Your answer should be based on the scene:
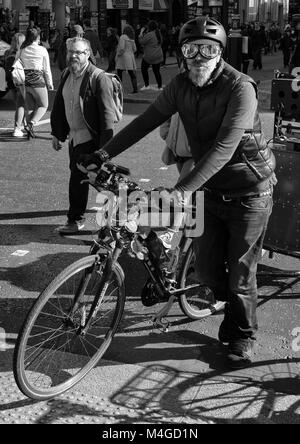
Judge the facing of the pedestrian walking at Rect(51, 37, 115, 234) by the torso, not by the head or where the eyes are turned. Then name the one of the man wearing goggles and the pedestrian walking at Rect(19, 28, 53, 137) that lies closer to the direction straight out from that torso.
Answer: the man wearing goggles

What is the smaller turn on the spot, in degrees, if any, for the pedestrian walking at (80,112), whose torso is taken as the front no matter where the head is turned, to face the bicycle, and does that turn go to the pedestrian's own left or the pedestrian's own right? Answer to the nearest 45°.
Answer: approximately 45° to the pedestrian's own left

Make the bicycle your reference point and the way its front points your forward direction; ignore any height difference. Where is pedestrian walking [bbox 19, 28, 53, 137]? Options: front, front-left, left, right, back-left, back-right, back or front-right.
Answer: back-right

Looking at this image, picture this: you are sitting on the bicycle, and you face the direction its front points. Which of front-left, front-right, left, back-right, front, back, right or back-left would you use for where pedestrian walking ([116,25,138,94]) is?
back-right

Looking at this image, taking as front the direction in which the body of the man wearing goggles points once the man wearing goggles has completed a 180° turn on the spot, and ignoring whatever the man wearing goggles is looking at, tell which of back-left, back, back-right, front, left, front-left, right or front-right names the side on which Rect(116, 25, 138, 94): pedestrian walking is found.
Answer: front-left

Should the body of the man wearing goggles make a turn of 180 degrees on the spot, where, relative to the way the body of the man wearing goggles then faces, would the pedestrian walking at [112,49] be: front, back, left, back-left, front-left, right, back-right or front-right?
front-left

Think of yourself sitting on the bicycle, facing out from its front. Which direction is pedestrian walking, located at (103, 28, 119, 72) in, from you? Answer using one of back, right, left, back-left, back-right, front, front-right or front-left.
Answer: back-right

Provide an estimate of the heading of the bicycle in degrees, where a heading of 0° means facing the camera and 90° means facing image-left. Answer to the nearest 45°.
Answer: approximately 45°

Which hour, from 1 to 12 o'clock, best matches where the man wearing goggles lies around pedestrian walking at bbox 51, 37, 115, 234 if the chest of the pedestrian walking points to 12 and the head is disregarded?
The man wearing goggles is roughly at 10 o'clock from the pedestrian walking.

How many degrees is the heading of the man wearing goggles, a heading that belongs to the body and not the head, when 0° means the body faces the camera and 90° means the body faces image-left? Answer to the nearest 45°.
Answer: approximately 45°

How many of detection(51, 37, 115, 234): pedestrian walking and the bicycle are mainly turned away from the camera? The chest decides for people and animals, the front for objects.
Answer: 0

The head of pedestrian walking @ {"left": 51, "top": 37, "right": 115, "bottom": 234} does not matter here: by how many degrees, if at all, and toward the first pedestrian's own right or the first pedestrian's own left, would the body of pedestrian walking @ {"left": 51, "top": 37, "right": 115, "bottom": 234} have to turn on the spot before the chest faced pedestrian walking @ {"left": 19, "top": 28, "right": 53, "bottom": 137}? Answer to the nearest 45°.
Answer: approximately 135° to the first pedestrian's own right
